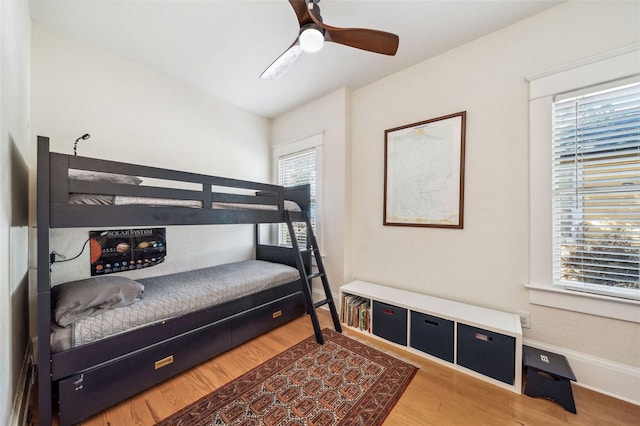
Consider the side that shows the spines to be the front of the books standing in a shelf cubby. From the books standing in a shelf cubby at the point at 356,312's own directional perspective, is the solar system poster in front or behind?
in front

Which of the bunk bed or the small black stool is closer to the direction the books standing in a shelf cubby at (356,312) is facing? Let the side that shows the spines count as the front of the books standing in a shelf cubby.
the bunk bed

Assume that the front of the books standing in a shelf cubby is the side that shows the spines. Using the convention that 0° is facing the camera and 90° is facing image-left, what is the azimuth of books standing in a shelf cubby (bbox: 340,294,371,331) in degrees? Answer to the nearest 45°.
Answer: approximately 45°

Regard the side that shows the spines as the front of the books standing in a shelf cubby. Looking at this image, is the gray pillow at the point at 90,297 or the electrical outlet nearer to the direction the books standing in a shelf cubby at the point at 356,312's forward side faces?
the gray pillow

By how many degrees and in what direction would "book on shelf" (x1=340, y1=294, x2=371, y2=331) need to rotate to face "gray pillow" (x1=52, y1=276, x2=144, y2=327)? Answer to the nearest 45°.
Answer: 0° — it already faces it

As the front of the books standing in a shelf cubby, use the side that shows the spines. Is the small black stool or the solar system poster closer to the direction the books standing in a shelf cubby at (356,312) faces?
the solar system poster

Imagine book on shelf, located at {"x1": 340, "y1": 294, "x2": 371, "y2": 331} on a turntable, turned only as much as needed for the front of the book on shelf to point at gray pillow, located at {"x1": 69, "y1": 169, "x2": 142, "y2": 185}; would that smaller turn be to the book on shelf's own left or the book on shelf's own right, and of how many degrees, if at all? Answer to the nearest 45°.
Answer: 0° — it already faces it

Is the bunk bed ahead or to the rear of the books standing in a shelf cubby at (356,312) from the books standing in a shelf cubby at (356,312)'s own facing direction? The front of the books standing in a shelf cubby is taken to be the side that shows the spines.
ahead

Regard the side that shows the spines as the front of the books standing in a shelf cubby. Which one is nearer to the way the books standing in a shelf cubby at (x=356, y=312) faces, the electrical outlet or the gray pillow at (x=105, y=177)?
the gray pillow
